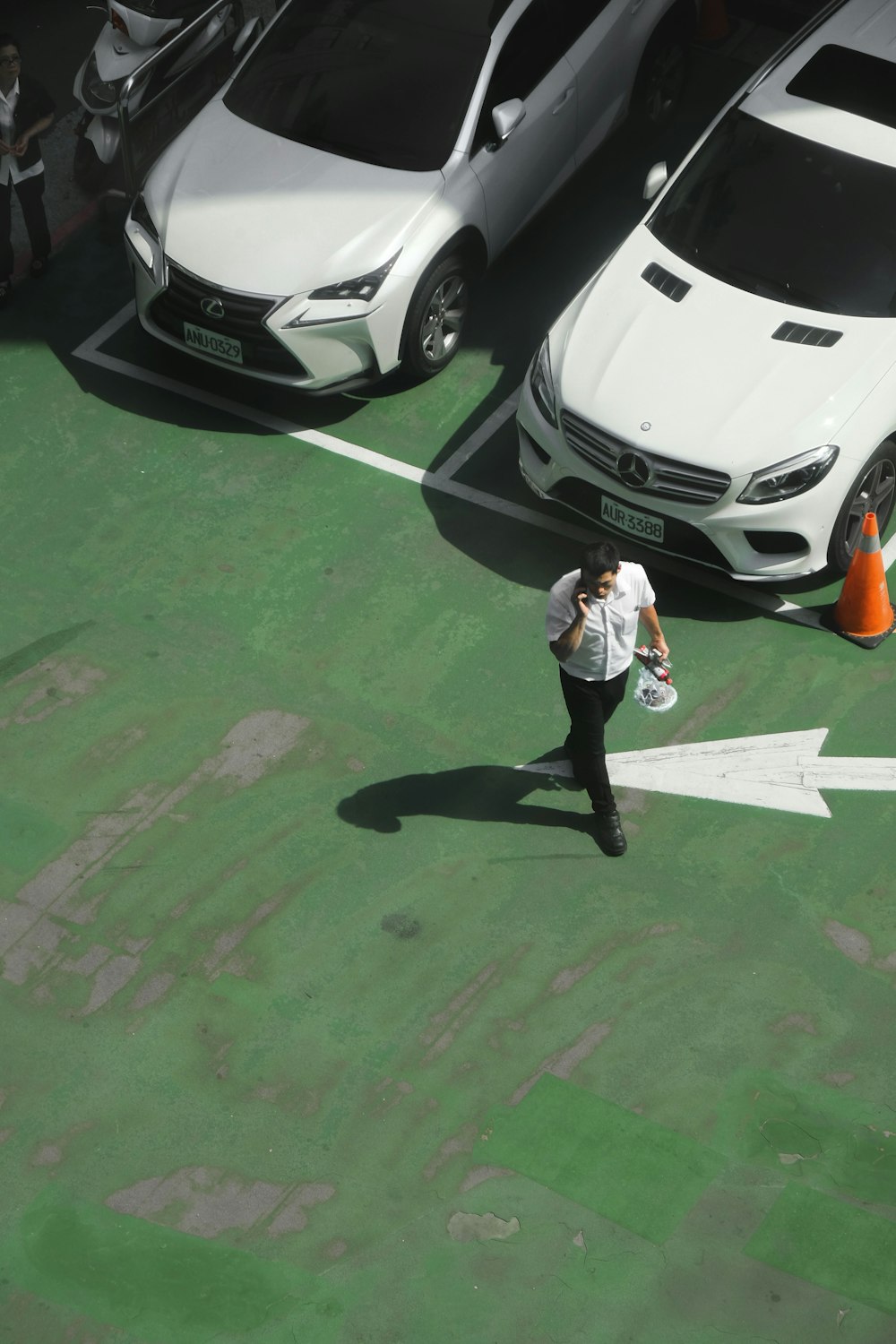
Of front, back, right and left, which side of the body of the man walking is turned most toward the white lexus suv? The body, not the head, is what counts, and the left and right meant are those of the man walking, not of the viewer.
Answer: back

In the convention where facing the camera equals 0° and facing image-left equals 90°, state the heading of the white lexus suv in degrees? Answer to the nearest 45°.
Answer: approximately 45°

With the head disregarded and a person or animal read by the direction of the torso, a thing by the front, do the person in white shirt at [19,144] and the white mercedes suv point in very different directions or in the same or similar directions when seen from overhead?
same or similar directions

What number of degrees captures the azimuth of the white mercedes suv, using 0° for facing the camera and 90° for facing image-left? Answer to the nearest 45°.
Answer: approximately 45°

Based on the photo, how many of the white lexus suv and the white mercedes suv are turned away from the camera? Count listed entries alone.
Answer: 0

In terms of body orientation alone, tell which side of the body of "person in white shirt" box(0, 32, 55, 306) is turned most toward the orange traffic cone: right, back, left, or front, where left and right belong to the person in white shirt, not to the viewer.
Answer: left

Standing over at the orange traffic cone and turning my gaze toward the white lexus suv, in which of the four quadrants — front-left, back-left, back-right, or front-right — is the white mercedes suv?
front-right

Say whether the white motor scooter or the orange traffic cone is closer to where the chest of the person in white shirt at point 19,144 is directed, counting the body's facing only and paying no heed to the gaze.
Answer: the orange traffic cone

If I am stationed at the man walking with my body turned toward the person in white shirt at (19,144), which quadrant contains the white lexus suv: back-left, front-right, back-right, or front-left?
front-right

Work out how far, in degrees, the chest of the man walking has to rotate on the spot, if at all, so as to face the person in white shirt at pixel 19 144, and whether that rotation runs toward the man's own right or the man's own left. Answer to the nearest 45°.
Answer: approximately 135° to the man's own right

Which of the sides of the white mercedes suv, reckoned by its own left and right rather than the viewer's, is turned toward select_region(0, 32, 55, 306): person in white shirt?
right

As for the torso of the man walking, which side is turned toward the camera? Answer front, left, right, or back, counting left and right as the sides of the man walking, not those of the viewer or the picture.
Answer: front

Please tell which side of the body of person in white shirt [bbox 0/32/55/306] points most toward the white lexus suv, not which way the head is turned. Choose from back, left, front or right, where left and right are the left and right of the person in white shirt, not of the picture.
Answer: left
